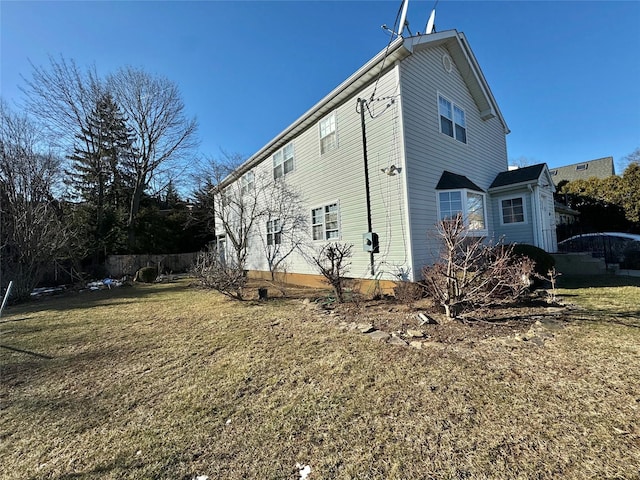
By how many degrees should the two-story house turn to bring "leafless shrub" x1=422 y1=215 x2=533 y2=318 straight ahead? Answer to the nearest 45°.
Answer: approximately 45° to its right

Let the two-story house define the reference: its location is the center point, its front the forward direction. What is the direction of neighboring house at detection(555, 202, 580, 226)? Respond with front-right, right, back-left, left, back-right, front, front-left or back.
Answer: left

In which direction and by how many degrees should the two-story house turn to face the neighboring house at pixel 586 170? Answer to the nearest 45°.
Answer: approximately 90° to its left

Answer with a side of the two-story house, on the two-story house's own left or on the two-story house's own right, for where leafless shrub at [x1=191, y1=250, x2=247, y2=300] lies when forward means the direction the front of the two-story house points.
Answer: on the two-story house's own right

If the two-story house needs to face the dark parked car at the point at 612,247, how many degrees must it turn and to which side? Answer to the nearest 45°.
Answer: approximately 90° to its left

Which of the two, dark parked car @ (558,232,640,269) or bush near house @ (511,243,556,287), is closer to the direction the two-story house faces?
the bush near house

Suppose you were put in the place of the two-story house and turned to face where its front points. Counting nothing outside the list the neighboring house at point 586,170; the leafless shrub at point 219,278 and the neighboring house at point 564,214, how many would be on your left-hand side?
2

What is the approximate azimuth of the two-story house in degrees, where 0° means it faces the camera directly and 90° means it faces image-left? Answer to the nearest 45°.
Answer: approximately 315°

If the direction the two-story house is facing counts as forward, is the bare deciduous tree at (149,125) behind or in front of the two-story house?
behind
